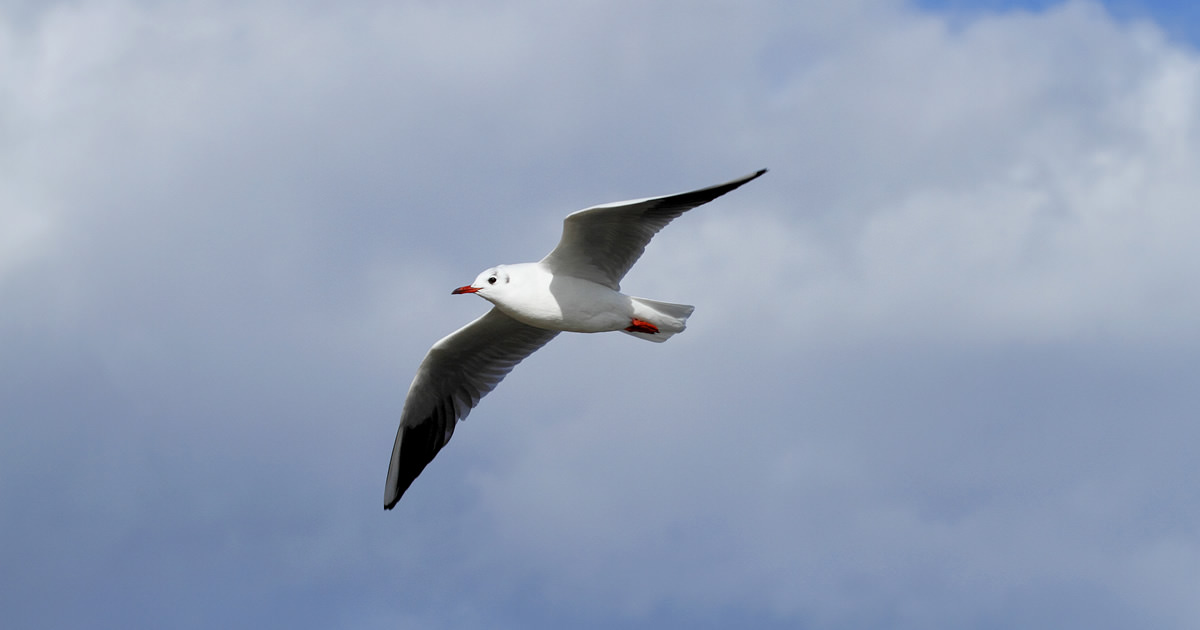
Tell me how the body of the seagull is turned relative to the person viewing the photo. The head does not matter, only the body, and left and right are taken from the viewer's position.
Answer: facing to the left of the viewer
